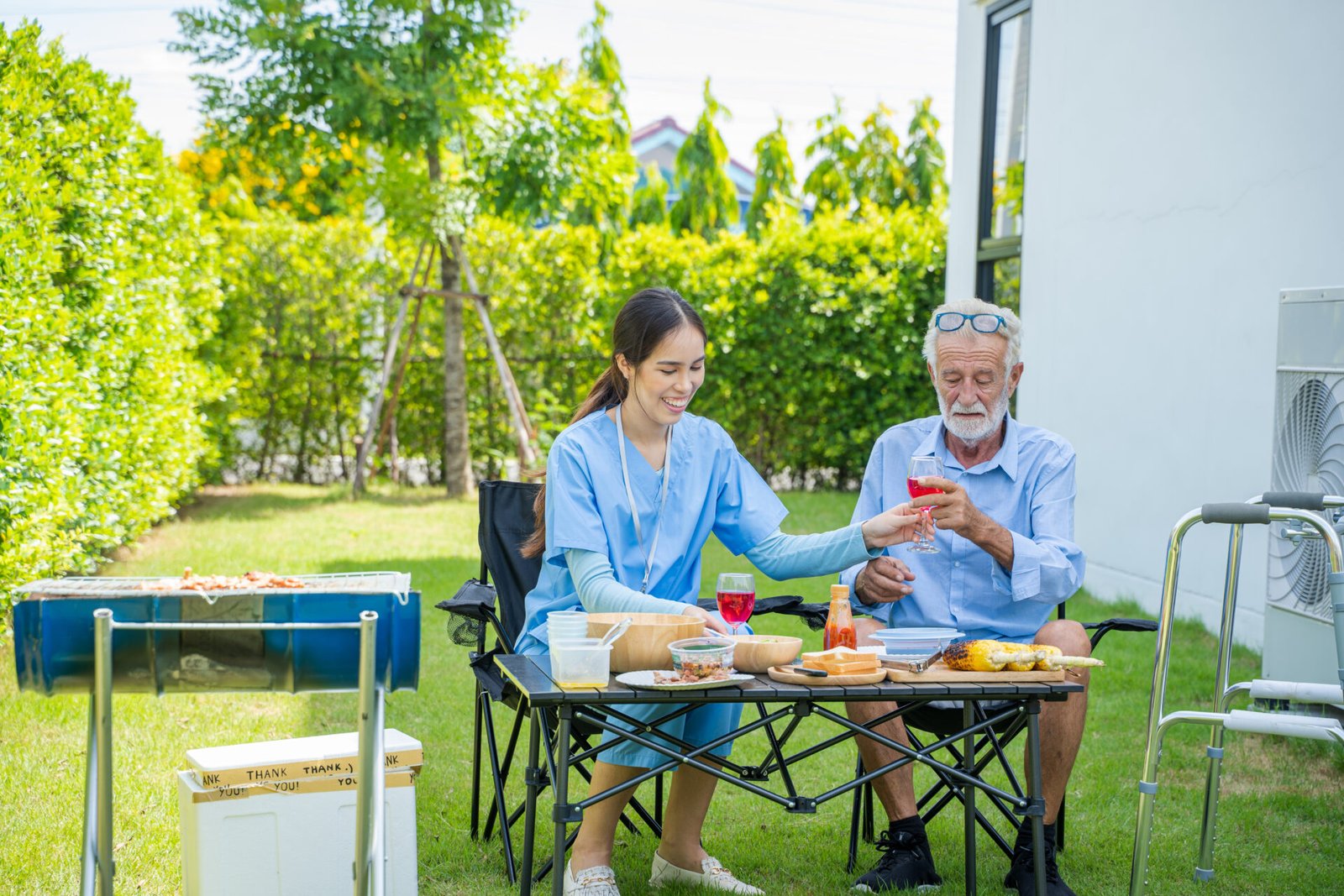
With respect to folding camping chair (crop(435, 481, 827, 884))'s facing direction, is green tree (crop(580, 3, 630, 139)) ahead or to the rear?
to the rear

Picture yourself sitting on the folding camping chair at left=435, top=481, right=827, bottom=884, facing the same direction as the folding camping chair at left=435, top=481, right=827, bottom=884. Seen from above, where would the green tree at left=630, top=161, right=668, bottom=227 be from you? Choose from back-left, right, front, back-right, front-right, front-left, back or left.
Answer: back-left

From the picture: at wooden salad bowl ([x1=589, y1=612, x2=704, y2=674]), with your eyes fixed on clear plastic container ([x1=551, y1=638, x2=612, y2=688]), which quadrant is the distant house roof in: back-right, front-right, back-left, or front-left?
back-right

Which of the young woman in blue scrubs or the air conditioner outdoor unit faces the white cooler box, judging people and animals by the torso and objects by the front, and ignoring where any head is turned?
the air conditioner outdoor unit

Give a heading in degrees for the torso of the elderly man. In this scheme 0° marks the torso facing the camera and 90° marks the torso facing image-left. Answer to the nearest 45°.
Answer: approximately 0°

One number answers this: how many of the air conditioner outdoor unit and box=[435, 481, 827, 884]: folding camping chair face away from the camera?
0

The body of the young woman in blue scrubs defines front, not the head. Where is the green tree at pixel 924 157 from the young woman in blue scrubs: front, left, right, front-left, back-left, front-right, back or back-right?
back-left

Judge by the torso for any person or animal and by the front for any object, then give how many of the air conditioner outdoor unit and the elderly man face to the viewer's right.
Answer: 0

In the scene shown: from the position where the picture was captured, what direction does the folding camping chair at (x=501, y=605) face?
facing the viewer and to the right of the viewer

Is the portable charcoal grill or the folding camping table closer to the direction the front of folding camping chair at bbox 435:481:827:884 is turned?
the folding camping table

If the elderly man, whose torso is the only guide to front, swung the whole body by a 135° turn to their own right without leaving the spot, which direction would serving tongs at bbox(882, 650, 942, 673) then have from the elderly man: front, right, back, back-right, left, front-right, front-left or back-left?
back-left

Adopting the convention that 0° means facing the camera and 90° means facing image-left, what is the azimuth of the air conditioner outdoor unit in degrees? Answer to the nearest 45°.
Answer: approximately 45°

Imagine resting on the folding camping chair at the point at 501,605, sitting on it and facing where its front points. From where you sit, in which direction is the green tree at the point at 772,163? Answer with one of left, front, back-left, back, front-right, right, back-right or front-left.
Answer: back-left

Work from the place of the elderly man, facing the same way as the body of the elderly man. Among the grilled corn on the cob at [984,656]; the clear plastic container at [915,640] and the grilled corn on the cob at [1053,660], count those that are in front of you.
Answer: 3

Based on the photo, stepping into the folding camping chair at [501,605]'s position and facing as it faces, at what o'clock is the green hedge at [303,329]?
The green hedge is roughly at 7 o'clock from the folding camping chair.

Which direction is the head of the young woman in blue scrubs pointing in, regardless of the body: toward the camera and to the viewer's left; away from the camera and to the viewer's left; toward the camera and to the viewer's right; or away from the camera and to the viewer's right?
toward the camera and to the viewer's right

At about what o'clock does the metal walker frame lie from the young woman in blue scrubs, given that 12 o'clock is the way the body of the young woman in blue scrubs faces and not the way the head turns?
The metal walker frame is roughly at 11 o'clock from the young woman in blue scrubs.
